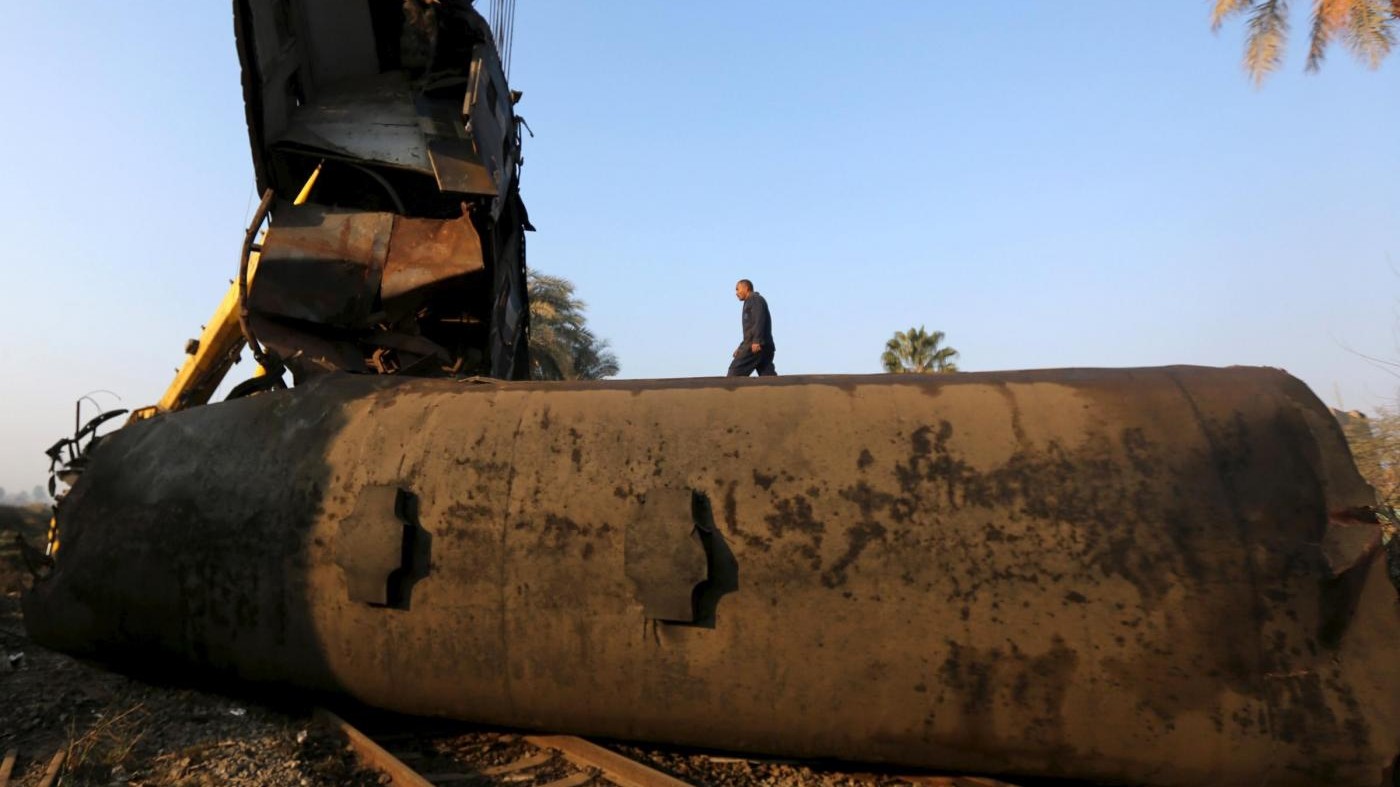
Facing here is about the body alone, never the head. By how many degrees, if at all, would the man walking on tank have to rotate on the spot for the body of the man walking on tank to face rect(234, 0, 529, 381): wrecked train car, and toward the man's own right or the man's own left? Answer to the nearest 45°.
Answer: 0° — they already face it

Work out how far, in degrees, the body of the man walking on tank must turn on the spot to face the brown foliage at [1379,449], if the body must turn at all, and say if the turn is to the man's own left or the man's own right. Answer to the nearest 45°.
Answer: approximately 180°

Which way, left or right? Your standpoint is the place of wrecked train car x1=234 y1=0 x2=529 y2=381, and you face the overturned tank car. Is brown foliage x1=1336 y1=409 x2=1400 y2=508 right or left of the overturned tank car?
left

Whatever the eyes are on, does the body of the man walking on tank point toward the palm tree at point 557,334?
no

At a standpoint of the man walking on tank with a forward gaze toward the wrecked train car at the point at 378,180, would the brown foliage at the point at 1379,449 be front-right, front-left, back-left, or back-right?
back-right

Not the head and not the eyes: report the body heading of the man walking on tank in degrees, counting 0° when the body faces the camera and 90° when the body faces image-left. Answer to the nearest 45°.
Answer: approximately 90°
